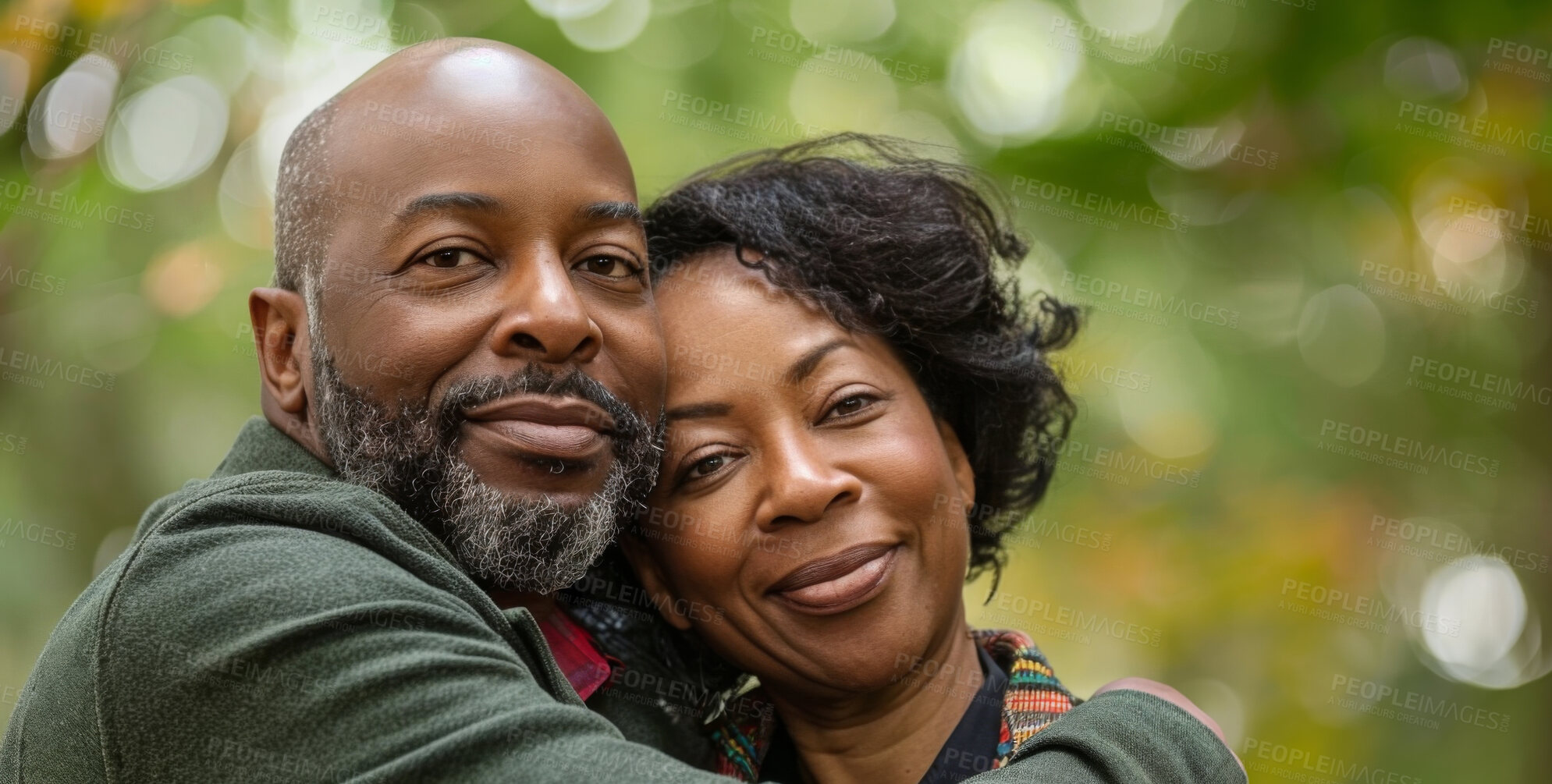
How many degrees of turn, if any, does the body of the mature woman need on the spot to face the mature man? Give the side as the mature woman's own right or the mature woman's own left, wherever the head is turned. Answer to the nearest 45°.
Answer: approximately 45° to the mature woman's own right

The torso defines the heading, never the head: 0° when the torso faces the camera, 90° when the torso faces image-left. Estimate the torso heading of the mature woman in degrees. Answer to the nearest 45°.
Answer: approximately 0°

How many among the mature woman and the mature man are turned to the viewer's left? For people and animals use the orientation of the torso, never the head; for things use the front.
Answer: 0

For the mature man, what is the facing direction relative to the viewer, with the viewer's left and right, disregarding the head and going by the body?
facing the viewer and to the right of the viewer
